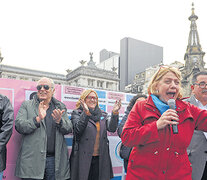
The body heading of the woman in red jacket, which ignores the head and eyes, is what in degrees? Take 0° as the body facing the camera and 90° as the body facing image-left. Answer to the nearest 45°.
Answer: approximately 315°

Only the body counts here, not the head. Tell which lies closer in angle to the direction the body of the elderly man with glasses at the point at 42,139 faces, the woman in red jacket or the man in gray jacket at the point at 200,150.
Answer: the woman in red jacket

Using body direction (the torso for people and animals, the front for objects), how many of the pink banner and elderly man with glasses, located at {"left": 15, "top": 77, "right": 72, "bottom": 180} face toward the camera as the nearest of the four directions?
2

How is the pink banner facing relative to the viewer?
toward the camera

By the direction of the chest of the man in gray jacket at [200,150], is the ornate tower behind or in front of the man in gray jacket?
behind

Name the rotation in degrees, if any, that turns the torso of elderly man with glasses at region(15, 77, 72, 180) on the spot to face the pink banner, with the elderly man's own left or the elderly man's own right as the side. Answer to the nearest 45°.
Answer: approximately 180°

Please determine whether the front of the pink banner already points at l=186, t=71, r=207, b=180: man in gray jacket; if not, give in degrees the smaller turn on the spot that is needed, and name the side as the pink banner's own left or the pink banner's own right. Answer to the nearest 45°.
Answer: approximately 45° to the pink banner's own left

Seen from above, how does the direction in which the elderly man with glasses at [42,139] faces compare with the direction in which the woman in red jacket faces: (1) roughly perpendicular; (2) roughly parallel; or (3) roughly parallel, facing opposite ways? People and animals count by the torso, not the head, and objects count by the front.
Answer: roughly parallel

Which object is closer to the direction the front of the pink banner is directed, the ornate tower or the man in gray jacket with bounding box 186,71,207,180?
the man in gray jacket

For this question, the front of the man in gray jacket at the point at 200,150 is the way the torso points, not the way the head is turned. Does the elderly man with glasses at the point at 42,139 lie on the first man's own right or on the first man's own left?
on the first man's own right

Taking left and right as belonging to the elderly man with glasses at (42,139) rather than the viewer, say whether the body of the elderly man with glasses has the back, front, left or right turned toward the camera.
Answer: front

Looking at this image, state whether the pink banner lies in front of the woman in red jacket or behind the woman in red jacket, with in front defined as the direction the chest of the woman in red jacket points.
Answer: behind

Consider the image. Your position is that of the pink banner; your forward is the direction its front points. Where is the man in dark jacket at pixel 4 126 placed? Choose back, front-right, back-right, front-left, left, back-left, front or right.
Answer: front

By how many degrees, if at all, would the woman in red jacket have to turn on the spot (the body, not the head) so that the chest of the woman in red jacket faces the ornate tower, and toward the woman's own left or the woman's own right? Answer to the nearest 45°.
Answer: approximately 135° to the woman's own left
